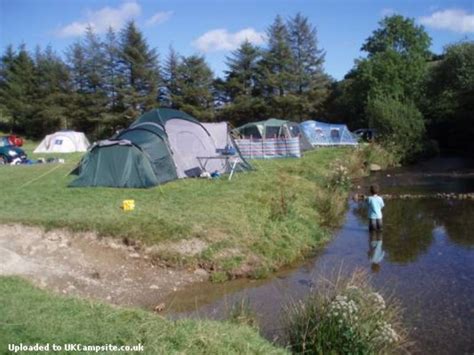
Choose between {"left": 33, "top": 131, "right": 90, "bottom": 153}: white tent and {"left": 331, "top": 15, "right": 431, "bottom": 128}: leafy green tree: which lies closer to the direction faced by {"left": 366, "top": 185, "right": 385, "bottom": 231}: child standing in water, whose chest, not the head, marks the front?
the leafy green tree

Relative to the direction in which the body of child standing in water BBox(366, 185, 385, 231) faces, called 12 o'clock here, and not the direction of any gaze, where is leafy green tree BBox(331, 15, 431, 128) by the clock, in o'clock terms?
The leafy green tree is roughly at 12 o'clock from the child standing in water.

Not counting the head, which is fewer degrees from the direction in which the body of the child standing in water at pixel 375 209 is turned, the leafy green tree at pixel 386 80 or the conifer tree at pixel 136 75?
the leafy green tree

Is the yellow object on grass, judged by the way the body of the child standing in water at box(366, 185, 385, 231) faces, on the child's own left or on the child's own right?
on the child's own left

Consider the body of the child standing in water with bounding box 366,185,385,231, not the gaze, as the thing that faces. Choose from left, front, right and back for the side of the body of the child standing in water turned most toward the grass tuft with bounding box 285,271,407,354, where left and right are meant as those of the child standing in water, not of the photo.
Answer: back

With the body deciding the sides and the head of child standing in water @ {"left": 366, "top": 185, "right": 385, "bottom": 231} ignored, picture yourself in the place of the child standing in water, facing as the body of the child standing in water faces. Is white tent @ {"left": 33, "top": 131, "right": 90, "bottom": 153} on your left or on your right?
on your left

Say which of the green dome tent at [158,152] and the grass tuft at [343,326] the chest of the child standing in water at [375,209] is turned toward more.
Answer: the green dome tent

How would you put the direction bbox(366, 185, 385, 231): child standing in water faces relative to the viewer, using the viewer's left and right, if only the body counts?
facing away from the viewer

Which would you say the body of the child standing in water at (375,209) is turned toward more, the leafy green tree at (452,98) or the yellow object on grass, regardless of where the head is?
the leafy green tree

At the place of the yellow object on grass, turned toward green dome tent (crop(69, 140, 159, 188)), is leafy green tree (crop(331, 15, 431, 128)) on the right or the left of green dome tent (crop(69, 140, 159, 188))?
right

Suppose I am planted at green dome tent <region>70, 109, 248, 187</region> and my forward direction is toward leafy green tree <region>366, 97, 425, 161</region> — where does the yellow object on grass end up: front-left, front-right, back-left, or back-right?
back-right
